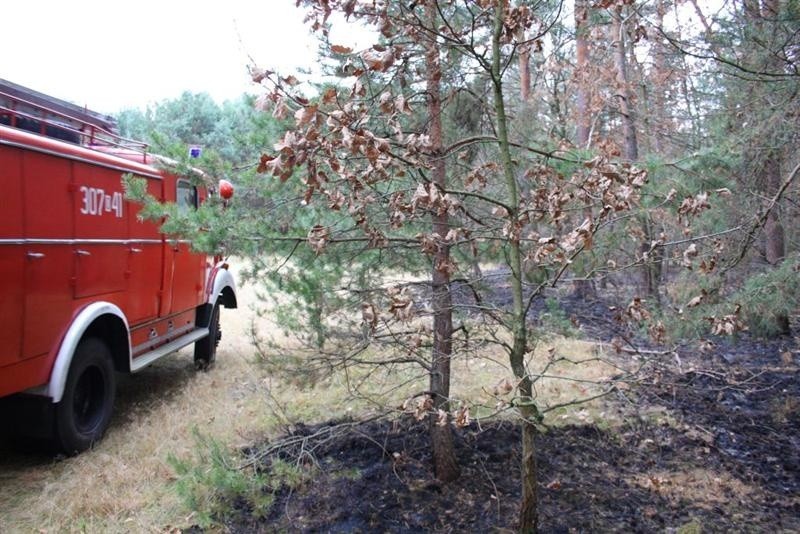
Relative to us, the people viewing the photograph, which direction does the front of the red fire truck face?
facing away from the viewer and to the right of the viewer
